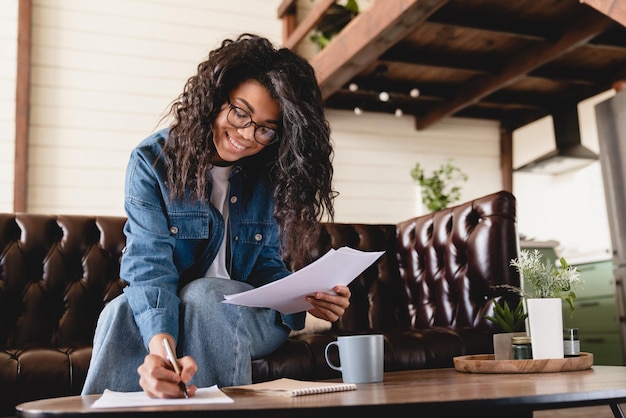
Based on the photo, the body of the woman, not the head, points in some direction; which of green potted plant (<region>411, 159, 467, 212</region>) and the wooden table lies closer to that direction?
the wooden table

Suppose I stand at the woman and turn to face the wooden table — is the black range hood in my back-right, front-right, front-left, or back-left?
back-left

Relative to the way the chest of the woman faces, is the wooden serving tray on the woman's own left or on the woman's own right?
on the woman's own left

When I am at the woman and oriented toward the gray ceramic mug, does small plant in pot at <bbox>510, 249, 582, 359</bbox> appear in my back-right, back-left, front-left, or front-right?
front-left

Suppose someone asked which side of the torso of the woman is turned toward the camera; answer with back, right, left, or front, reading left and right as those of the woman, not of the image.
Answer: front

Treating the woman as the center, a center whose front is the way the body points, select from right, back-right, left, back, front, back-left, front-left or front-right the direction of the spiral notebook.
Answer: front

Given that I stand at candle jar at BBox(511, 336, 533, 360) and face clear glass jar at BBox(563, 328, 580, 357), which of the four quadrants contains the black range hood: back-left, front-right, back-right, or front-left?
front-left

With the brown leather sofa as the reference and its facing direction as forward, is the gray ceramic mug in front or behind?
in front

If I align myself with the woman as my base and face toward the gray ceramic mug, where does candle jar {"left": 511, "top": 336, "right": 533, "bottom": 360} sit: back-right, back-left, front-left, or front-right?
front-left

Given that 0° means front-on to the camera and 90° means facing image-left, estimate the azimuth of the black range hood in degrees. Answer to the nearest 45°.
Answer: approximately 45°

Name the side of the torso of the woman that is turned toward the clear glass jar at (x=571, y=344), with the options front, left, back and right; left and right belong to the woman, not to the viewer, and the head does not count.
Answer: left

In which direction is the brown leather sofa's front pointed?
toward the camera

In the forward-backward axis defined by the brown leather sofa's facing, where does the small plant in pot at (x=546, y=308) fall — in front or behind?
in front
